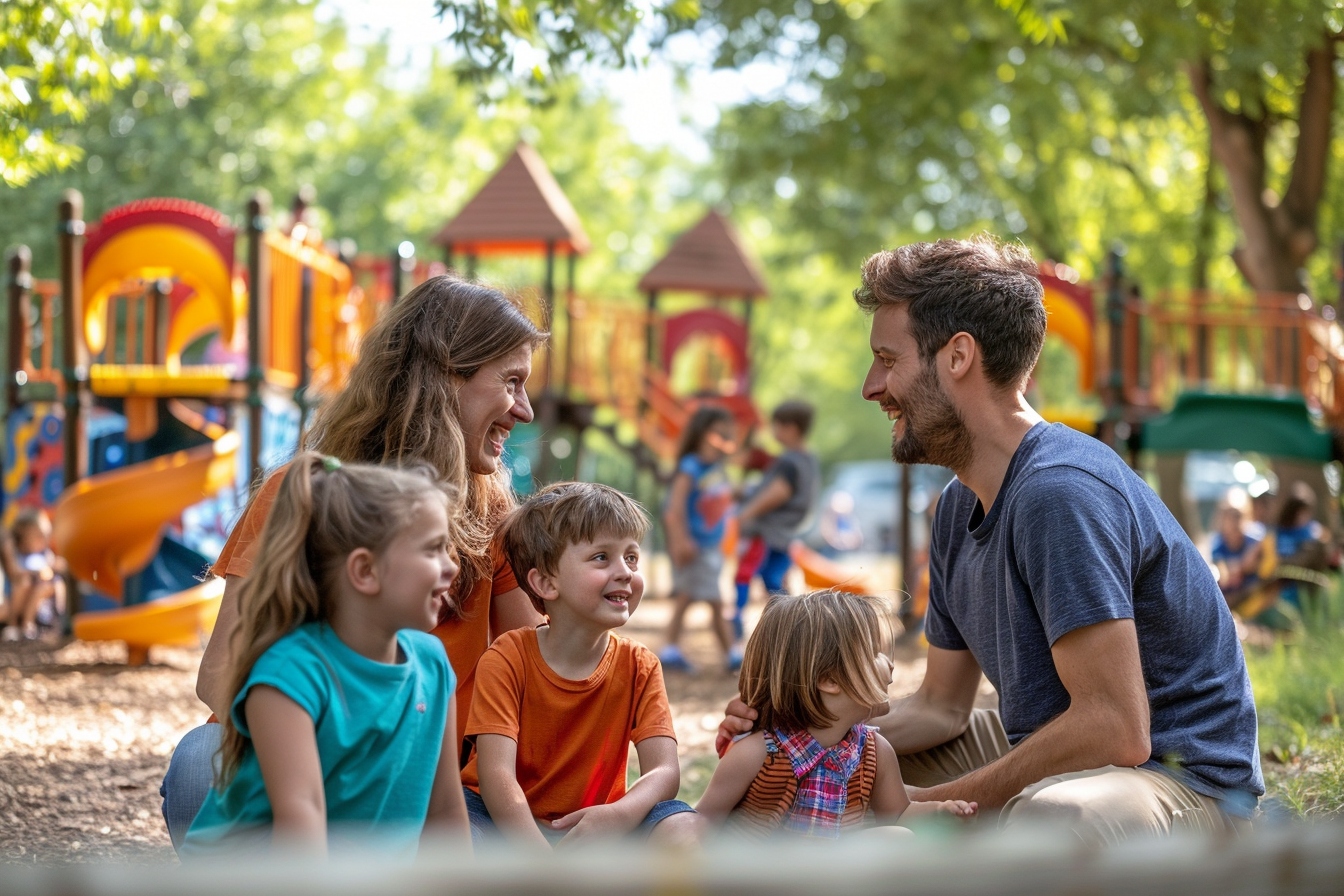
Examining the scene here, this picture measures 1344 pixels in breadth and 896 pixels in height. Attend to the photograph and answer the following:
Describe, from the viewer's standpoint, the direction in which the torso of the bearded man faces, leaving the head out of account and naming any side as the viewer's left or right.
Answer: facing to the left of the viewer

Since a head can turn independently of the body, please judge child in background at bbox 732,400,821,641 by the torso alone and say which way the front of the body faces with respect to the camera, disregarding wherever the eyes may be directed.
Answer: to the viewer's left

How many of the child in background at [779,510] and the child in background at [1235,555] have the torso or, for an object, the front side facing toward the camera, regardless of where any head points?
1

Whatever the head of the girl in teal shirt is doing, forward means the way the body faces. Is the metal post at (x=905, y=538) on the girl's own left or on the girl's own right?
on the girl's own left

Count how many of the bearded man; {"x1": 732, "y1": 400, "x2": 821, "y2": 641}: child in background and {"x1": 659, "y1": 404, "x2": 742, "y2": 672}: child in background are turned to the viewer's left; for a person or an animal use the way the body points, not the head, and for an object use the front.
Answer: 2

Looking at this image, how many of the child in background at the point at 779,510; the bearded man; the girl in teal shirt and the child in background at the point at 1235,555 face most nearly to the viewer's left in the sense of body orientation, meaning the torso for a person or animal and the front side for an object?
2
